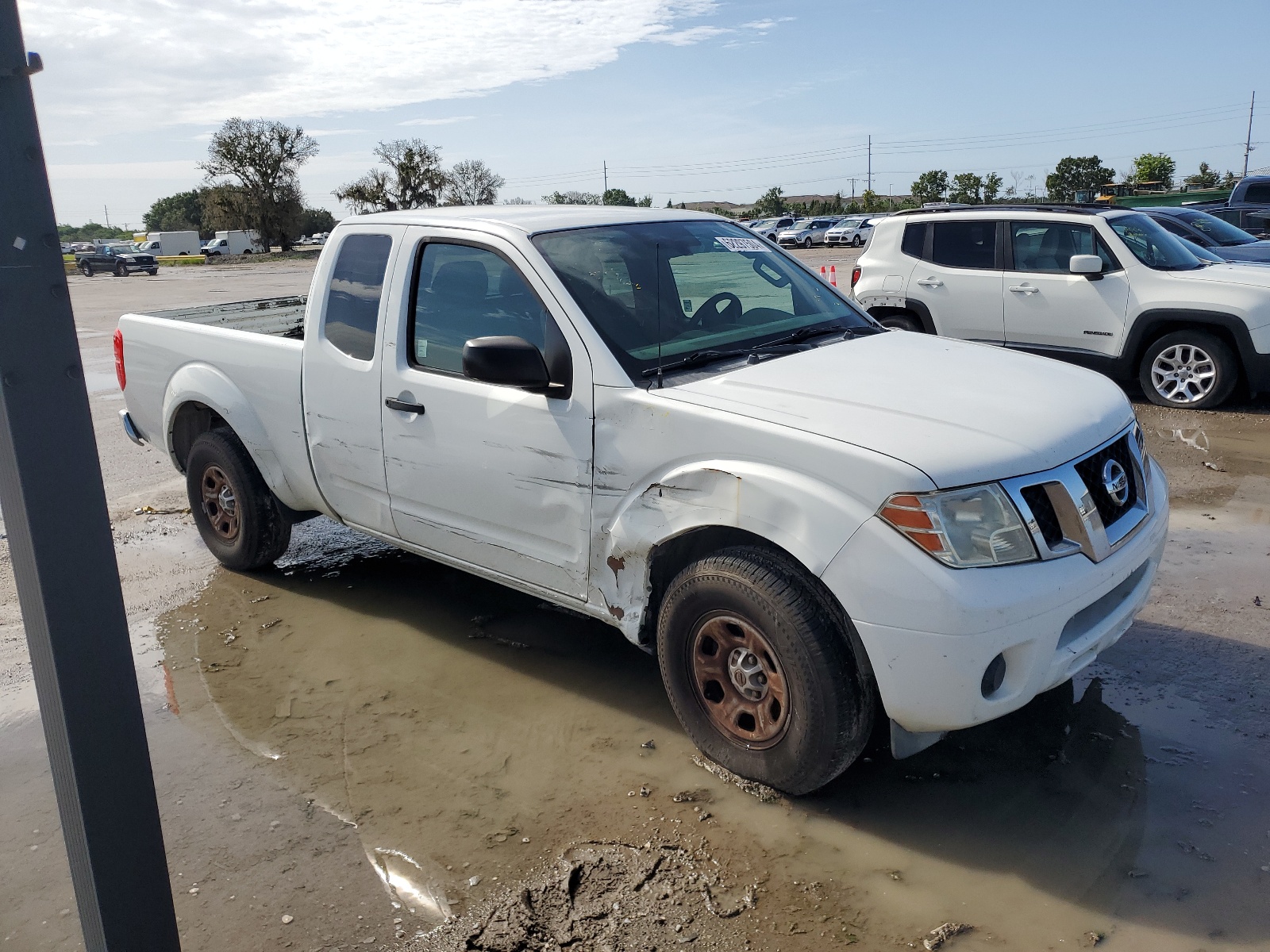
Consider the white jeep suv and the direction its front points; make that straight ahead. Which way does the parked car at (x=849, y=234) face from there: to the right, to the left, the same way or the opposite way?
to the right

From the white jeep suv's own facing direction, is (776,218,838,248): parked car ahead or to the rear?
to the rear

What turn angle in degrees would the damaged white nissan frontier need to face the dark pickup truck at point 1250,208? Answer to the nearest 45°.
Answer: approximately 90° to its left

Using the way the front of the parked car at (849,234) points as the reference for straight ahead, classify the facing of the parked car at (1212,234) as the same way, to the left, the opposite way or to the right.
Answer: to the left

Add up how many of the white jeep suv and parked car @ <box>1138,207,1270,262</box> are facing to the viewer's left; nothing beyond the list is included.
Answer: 0

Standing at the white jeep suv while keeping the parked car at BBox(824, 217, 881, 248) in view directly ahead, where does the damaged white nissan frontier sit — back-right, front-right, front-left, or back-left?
back-left

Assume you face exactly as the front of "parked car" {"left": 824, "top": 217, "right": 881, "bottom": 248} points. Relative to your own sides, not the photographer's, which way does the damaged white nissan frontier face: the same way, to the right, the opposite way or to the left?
to the left

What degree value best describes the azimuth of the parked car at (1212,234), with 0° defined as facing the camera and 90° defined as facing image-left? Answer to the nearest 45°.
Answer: approximately 315°

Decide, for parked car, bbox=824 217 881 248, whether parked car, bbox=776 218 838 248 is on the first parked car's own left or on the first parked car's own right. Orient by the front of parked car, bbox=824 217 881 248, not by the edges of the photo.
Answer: on the first parked car's own right

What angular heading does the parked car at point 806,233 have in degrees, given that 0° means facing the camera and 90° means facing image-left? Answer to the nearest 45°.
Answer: approximately 45°

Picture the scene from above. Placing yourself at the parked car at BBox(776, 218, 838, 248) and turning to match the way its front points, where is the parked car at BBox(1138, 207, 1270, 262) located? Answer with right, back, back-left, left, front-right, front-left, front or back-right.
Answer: front-left

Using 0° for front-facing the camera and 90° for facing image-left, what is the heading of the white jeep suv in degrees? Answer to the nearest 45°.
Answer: approximately 315°

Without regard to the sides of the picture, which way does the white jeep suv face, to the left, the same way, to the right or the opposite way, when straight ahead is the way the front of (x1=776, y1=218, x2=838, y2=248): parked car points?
to the left

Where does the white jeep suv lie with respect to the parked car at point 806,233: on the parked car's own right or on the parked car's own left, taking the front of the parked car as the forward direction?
on the parked car's own left

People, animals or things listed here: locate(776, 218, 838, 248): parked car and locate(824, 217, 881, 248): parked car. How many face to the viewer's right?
0
